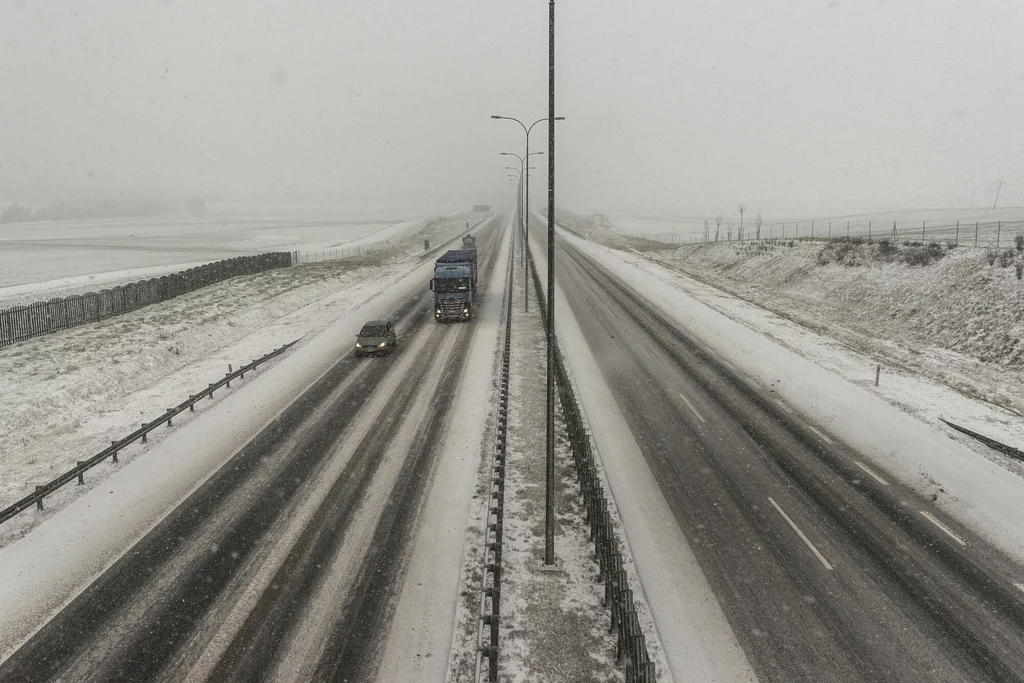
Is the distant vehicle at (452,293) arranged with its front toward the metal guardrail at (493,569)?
yes

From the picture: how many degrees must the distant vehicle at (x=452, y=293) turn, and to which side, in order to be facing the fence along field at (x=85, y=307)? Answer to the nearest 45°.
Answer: approximately 90° to its right

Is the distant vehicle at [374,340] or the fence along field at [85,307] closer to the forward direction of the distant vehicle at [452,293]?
the distant vehicle

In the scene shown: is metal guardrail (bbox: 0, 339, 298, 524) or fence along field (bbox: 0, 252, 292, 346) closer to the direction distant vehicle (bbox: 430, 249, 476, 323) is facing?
the metal guardrail

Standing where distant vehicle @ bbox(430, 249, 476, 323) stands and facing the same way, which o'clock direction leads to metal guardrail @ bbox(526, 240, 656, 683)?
The metal guardrail is roughly at 12 o'clock from the distant vehicle.

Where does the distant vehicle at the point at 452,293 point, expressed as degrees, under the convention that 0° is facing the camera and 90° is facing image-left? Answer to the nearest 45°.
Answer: approximately 0°

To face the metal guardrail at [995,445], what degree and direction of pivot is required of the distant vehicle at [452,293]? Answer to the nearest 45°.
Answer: approximately 45° to its left
